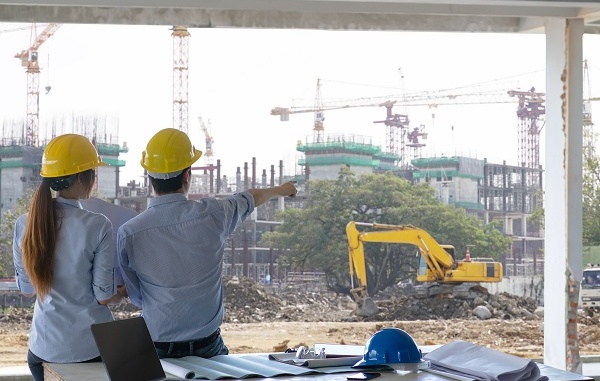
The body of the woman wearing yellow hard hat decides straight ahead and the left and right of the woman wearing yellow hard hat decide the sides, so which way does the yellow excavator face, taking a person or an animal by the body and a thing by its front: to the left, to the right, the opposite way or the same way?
to the left

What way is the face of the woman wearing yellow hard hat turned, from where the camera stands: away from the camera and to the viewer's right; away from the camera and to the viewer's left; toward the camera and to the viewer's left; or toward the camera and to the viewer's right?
away from the camera and to the viewer's right

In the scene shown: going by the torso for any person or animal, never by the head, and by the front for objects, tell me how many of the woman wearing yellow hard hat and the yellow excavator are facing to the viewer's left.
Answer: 1

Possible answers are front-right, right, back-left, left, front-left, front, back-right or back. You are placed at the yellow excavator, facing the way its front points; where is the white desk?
left

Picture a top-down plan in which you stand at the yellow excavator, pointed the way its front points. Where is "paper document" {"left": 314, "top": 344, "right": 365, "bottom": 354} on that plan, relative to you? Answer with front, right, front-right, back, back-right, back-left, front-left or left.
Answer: left

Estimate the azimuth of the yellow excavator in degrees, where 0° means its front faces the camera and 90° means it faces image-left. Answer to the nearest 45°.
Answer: approximately 90°

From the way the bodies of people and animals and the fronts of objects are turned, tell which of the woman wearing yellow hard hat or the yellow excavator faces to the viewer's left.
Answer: the yellow excavator

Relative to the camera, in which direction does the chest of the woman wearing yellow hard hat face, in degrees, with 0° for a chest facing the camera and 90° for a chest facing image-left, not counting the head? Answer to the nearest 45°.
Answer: approximately 225°

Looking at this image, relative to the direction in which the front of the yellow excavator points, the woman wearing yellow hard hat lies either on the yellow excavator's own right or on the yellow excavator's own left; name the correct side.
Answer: on the yellow excavator's own left

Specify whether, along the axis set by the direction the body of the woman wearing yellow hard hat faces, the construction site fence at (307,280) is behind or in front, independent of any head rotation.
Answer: in front

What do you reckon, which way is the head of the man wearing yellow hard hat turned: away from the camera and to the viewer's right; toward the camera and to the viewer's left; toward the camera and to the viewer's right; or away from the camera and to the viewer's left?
away from the camera and to the viewer's right
